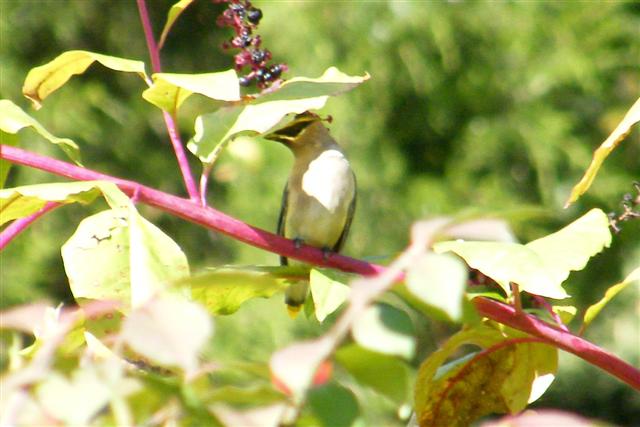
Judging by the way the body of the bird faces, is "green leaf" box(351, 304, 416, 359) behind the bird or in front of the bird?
in front

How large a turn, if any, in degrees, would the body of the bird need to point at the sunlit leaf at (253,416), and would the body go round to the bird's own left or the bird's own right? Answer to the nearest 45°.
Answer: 0° — it already faces it

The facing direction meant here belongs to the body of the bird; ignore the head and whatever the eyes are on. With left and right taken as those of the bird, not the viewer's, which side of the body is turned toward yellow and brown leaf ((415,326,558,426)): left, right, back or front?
left

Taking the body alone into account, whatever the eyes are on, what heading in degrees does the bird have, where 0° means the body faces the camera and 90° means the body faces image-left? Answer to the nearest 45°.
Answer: approximately 0°

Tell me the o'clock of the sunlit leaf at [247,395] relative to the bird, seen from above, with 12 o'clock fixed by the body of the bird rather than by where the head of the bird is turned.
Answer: The sunlit leaf is roughly at 12 o'clock from the bird.

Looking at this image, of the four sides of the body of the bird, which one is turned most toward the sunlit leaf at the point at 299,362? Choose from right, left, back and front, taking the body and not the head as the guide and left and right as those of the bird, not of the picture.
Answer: front
